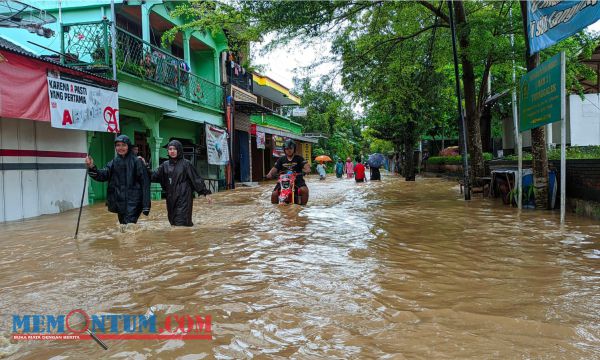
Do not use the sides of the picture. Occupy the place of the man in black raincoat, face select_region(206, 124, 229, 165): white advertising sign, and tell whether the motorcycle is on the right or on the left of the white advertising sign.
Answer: right

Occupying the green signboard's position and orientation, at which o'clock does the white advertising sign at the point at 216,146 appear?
The white advertising sign is roughly at 2 o'clock from the green signboard.

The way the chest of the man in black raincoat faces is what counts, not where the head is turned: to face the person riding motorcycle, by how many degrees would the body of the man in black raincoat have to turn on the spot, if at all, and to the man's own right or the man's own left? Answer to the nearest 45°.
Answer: approximately 135° to the man's own left

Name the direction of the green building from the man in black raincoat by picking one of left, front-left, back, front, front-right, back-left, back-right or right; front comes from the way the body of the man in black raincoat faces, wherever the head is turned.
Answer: back

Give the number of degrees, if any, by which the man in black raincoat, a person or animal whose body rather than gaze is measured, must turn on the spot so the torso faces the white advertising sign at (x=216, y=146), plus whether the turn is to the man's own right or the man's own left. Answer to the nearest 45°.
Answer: approximately 180°

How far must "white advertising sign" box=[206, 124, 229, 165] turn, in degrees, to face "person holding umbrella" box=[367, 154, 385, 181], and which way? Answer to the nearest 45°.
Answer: approximately 90° to its left

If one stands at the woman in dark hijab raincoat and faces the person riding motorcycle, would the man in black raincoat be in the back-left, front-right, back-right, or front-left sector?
back-left

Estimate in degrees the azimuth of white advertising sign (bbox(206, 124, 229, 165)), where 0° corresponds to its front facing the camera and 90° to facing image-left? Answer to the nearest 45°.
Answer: approximately 315°

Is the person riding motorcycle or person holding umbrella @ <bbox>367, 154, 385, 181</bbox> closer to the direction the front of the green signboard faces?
the person riding motorcycle

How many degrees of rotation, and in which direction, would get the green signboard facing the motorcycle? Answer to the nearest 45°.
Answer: approximately 45° to its right

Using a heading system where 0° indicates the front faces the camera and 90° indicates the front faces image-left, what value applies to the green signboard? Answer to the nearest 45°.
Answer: approximately 45°
